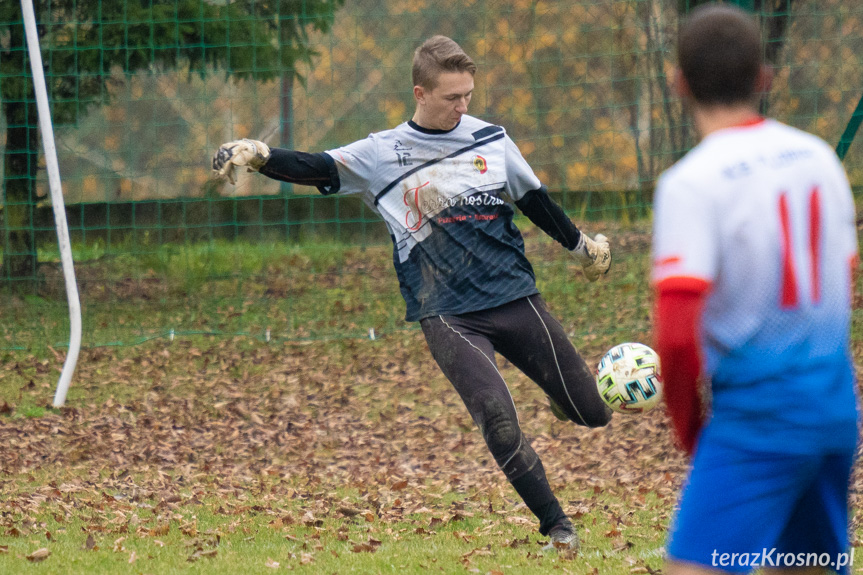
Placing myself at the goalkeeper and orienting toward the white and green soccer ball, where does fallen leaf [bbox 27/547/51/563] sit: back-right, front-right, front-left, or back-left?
back-right

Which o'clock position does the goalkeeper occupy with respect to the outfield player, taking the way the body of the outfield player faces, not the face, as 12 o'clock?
The goalkeeper is roughly at 11 o'clock from the outfield player.

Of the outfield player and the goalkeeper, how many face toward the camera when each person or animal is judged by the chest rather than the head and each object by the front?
1

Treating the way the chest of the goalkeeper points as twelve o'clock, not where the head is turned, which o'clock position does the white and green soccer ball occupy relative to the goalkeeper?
The white and green soccer ball is roughly at 10 o'clock from the goalkeeper.

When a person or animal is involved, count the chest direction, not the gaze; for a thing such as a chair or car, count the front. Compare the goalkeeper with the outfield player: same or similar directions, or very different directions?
very different directions

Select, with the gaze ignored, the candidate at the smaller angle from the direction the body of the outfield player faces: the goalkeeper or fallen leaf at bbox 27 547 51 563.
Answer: the goalkeeper

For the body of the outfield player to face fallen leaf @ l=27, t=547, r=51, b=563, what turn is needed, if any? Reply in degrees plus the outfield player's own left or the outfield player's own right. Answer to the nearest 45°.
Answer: approximately 45° to the outfield player's own left

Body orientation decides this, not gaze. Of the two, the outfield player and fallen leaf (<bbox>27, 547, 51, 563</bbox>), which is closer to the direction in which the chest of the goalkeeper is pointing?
the outfield player

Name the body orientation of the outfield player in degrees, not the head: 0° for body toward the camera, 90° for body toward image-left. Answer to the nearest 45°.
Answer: approximately 180°
